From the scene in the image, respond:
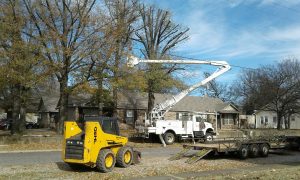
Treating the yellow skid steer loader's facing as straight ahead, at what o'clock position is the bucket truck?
The bucket truck is roughly at 11 o'clock from the yellow skid steer loader.

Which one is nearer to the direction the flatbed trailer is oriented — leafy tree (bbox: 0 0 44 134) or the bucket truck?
the bucket truck

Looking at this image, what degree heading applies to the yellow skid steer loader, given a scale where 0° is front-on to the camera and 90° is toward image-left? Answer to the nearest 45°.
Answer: approximately 225°

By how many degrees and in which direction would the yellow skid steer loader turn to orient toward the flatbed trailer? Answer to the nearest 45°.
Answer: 0° — it already faces it

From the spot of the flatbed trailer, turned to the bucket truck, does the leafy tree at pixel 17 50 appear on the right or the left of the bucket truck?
left

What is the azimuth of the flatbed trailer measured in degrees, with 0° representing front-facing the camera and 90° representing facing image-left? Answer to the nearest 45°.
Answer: approximately 225°

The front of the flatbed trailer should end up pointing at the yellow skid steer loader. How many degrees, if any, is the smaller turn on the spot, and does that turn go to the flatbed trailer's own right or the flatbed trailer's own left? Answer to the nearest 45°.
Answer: approximately 180°
